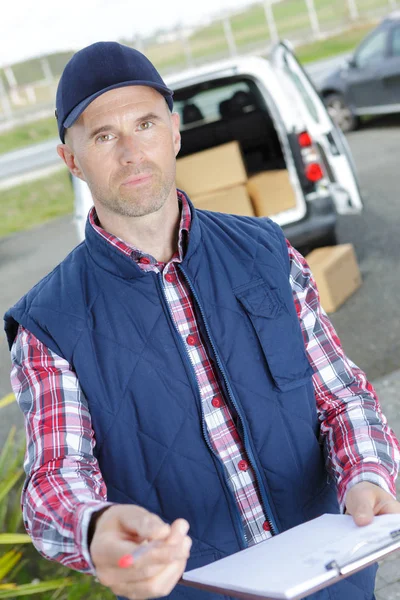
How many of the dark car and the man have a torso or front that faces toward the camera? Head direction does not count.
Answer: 1

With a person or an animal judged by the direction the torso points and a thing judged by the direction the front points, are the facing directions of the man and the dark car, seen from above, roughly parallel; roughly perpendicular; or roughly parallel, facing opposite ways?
roughly perpendicular

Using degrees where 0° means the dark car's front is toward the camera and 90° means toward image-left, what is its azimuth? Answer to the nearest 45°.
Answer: approximately 90°

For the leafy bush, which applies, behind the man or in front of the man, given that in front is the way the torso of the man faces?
behind

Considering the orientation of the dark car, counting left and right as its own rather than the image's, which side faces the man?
left

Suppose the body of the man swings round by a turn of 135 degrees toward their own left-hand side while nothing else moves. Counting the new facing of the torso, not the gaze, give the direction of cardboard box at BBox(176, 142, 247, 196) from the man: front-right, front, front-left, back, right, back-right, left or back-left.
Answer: front-left

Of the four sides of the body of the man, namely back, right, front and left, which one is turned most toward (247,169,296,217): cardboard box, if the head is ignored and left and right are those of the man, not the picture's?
back

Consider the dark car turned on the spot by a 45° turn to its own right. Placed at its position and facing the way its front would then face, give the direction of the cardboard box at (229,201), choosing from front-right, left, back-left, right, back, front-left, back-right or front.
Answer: back-left

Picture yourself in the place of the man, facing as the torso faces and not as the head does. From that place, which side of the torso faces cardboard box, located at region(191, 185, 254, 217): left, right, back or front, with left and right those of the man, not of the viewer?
back

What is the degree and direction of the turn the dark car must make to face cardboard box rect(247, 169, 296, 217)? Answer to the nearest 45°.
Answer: approximately 90° to its left

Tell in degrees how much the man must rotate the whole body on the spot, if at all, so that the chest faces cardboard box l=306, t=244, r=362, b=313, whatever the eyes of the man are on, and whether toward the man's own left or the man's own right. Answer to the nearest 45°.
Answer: approximately 180°

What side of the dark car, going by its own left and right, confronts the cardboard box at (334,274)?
left

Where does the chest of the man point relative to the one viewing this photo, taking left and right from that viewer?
facing the viewer
